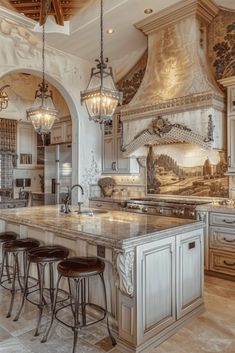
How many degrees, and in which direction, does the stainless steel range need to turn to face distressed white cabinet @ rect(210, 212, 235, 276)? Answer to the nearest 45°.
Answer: approximately 90° to its left

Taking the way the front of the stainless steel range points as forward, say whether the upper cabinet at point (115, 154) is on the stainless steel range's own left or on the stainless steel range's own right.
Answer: on the stainless steel range's own right

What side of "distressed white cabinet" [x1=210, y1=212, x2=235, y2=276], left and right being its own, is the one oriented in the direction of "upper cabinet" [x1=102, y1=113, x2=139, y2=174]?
right

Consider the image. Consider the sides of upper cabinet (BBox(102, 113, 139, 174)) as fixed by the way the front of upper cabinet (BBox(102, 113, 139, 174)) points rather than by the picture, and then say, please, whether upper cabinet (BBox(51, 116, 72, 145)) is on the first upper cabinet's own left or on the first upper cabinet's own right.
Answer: on the first upper cabinet's own right

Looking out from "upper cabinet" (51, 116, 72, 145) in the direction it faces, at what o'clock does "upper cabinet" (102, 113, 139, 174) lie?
"upper cabinet" (102, 113, 139, 174) is roughly at 9 o'clock from "upper cabinet" (51, 116, 72, 145).

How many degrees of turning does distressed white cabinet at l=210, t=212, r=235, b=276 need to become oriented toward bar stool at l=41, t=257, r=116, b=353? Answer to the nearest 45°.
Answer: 0° — it already faces it
